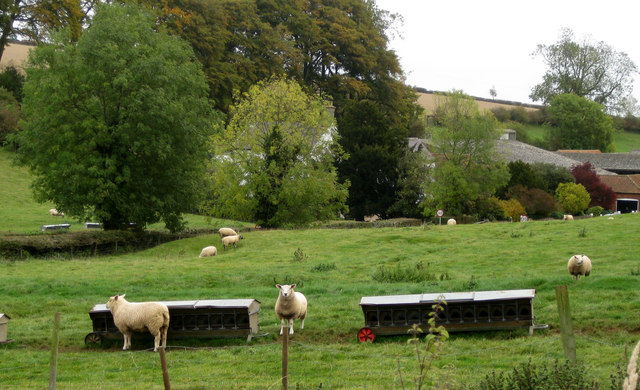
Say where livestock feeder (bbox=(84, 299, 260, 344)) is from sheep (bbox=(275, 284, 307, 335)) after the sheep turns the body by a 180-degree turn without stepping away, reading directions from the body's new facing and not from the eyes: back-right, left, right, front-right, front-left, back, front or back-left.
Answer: back-left

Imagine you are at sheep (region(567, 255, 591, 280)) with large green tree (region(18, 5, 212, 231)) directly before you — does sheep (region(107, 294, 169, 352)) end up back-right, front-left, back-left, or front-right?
front-left

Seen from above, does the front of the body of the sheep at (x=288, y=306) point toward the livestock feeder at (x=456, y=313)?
no

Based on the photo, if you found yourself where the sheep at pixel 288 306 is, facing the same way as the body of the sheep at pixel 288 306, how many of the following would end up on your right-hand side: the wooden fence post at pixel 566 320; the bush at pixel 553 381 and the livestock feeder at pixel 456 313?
0

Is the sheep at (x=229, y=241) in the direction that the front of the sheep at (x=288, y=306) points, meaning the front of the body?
no

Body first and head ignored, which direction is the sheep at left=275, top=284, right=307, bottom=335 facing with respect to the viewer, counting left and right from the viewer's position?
facing the viewer and to the left of the viewer

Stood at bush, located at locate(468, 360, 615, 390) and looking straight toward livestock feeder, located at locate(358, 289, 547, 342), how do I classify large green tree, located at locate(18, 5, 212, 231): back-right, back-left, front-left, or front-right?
front-left

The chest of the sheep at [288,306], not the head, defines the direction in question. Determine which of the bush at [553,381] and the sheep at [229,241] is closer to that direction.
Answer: the bush

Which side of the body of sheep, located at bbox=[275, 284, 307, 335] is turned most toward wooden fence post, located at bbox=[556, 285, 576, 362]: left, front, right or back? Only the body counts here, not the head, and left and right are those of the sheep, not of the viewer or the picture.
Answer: left
